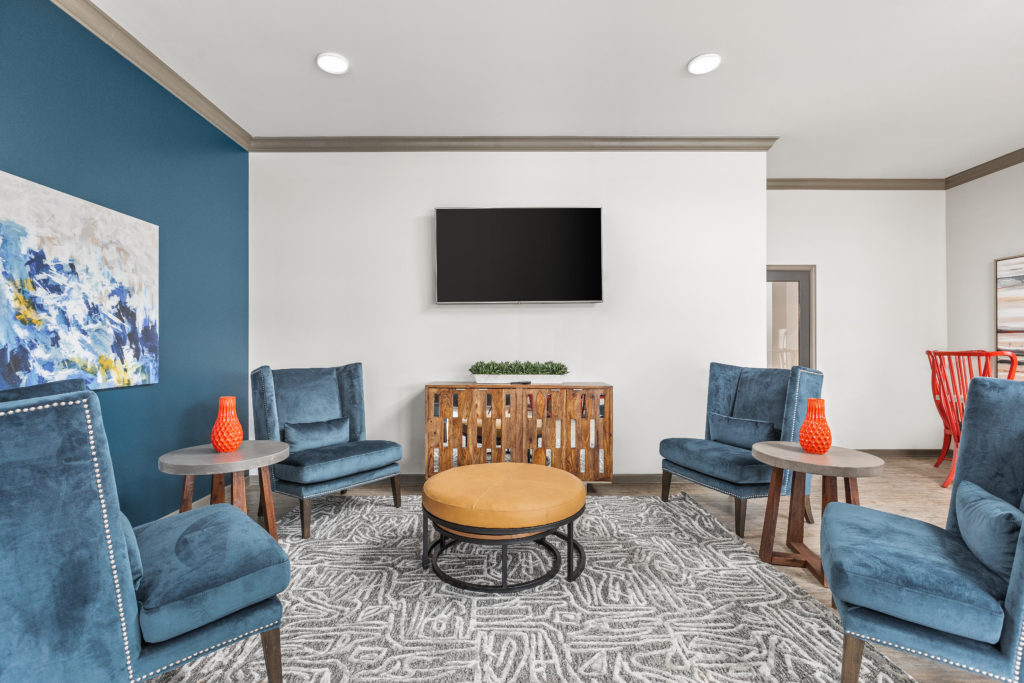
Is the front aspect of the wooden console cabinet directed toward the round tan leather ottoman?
yes

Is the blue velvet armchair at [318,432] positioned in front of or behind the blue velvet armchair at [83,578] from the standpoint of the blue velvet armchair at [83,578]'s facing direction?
in front

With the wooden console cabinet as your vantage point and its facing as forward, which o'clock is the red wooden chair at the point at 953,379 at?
The red wooden chair is roughly at 9 o'clock from the wooden console cabinet.

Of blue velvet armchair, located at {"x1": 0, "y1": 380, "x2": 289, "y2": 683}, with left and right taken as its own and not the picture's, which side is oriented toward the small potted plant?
front

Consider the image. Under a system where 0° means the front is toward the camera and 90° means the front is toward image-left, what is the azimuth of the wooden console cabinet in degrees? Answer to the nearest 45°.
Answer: approximately 0°

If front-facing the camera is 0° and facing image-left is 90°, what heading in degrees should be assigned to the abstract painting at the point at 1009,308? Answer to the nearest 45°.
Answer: approximately 45°

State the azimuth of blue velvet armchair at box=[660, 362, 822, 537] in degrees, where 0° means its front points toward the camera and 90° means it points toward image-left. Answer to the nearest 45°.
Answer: approximately 45°

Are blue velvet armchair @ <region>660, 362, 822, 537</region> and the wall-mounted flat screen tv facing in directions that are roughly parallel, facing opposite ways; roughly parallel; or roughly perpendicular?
roughly perpendicular

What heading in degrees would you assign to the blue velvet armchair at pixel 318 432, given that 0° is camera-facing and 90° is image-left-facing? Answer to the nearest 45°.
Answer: approximately 315°

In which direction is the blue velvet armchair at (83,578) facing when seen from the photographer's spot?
facing away from the viewer and to the right of the viewer
